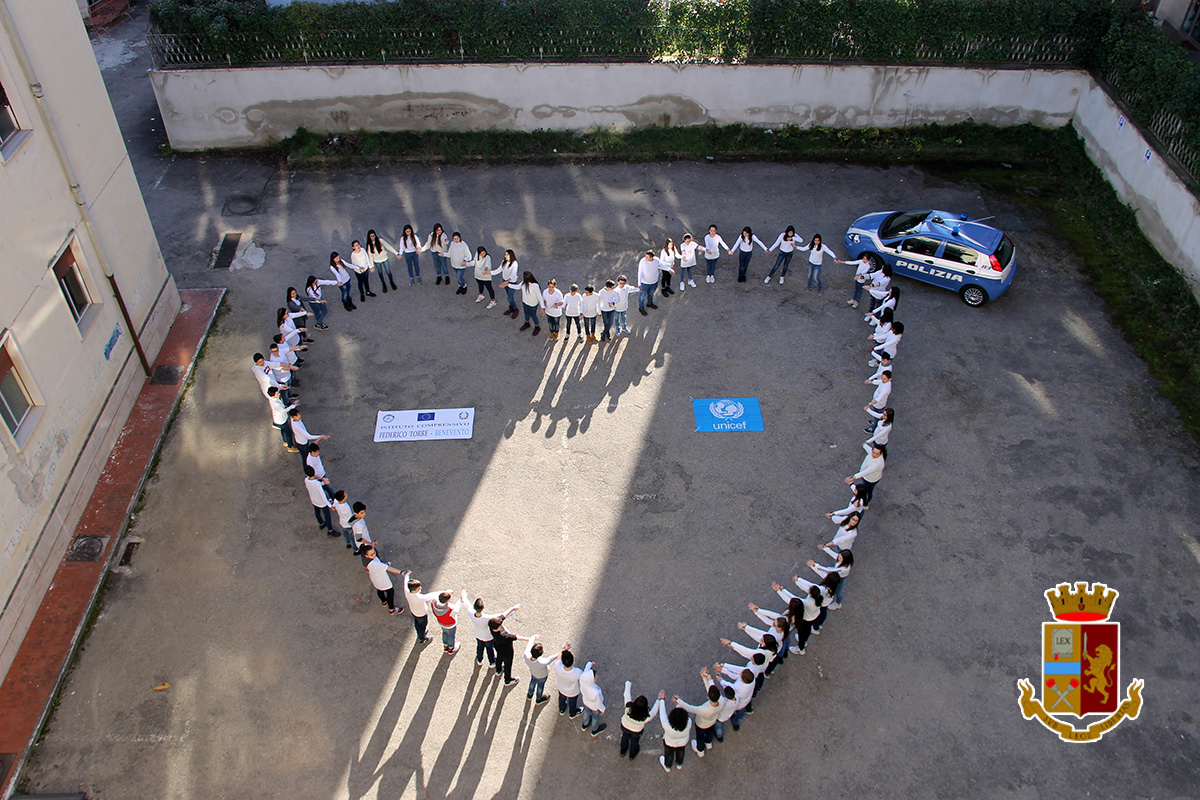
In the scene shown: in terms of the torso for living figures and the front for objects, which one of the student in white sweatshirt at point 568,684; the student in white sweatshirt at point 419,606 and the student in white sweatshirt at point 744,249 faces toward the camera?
the student in white sweatshirt at point 744,249

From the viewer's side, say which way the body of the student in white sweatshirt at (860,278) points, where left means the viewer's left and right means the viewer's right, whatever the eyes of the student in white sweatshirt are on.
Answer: facing the viewer and to the left of the viewer

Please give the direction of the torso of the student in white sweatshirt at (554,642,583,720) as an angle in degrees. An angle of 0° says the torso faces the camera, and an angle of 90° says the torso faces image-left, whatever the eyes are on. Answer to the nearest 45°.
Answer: approximately 180°

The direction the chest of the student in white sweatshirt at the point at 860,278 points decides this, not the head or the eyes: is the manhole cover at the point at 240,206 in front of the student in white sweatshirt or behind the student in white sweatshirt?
in front

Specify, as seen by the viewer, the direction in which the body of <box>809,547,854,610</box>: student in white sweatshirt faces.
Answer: to the viewer's left

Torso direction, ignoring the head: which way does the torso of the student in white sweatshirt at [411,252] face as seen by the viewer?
toward the camera

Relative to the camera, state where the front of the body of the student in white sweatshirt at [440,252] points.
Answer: toward the camera

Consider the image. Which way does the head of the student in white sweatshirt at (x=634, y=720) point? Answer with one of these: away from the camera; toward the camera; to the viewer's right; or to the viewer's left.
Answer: away from the camera

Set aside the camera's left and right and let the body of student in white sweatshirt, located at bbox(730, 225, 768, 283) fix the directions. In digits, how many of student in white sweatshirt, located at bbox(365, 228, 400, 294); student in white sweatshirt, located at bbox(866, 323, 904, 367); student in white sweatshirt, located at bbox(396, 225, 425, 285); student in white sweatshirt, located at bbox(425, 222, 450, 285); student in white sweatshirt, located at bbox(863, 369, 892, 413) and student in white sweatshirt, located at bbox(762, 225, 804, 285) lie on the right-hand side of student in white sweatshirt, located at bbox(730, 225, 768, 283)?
3

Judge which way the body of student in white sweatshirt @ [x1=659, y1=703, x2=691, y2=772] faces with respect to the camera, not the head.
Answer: away from the camera

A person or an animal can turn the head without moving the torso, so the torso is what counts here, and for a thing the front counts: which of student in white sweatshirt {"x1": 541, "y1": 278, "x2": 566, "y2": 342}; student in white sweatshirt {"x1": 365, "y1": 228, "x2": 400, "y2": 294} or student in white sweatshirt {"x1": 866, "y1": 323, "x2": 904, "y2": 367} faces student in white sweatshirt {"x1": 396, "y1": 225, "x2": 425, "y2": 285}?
student in white sweatshirt {"x1": 866, "y1": 323, "x2": 904, "y2": 367}

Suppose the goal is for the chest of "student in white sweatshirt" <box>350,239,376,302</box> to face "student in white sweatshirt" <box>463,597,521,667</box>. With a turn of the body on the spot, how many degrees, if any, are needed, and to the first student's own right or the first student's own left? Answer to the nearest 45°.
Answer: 0° — they already face them

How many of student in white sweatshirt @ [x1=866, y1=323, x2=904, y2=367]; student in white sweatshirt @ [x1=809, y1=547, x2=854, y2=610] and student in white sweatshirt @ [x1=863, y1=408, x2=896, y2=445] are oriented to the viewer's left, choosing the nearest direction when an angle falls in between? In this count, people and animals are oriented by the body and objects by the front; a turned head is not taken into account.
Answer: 3

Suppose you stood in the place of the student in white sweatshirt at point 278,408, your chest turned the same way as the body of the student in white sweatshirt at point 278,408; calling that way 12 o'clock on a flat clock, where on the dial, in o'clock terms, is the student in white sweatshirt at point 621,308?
the student in white sweatshirt at point 621,308 is roughly at 12 o'clock from the student in white sweatshirt at point 278,408.

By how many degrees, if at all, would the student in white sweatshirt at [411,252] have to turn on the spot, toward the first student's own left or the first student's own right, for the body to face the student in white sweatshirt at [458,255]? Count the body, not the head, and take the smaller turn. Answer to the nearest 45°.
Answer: approximately 45° to the first student's own left

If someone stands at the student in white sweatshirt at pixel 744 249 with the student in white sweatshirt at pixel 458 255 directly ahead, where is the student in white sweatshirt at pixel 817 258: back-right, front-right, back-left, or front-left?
back-left
